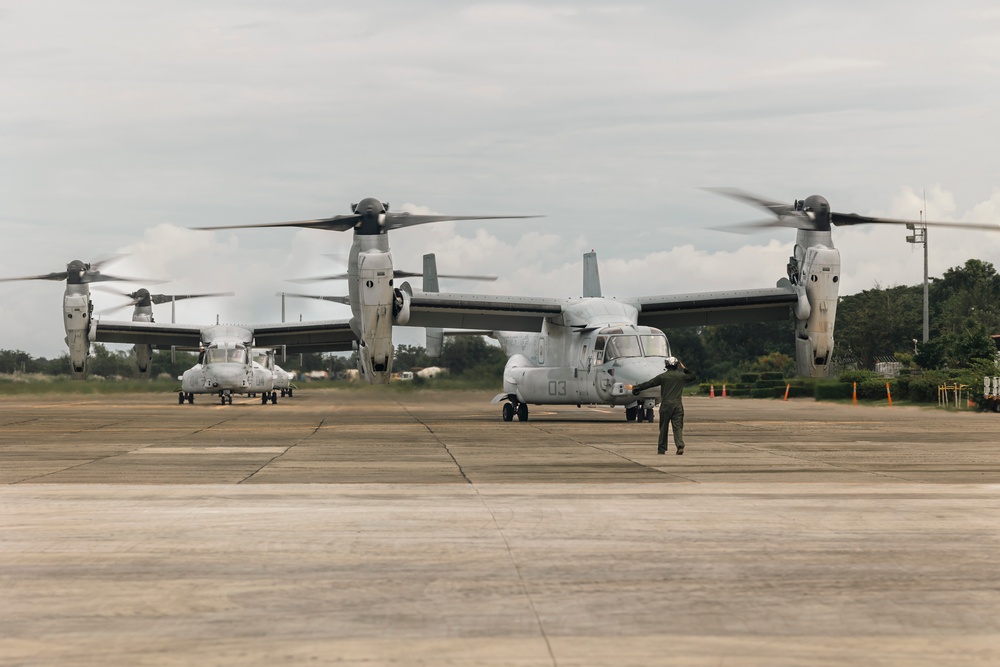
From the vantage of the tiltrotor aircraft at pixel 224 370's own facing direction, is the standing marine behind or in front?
in front

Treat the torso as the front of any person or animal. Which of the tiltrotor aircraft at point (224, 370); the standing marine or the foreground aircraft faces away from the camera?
the standing marine

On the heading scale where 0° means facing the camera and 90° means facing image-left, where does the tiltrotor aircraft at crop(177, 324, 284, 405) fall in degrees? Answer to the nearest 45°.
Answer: approximately 0°

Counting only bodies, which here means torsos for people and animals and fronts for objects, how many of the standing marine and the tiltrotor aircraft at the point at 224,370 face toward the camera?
1

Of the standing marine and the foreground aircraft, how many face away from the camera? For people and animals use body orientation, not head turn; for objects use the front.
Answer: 1

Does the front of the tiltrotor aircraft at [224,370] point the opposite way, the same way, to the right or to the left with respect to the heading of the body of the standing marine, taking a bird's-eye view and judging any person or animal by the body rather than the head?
the opposite way

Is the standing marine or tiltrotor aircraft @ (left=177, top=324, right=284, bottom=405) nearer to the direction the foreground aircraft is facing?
the standing marine

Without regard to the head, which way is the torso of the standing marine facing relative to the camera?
away from the camera

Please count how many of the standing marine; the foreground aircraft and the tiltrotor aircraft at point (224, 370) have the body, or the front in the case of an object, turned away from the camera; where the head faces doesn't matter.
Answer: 1

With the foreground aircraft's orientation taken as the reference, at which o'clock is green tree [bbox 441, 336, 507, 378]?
The green tree is roughly at 7 o'clock from the foreground aircraft.

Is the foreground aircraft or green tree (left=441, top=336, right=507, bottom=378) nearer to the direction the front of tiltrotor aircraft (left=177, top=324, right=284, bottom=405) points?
the foreground aircraft

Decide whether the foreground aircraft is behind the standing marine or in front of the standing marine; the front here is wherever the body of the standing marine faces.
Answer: in front

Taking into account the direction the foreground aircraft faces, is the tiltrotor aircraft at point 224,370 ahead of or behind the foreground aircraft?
behind

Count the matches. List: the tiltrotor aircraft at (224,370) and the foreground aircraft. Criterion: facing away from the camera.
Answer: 0
